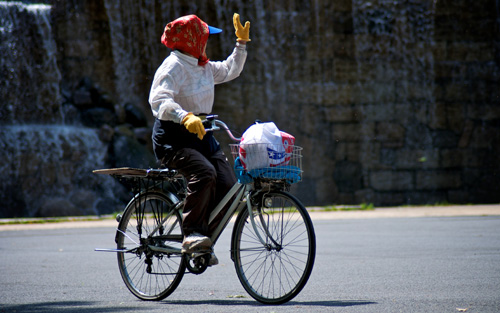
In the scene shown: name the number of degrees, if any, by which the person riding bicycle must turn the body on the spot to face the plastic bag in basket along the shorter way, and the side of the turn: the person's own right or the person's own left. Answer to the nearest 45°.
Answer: approximately 45° to the person's own right

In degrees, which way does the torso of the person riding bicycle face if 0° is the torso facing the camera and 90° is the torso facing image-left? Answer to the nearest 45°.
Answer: approximately 270°
